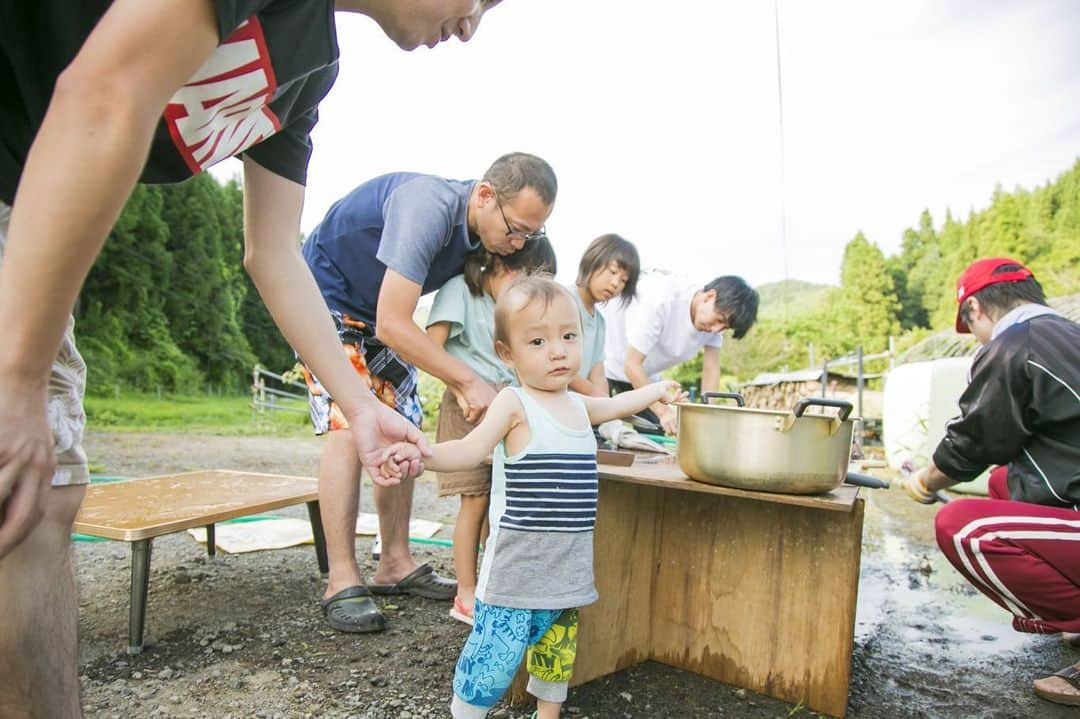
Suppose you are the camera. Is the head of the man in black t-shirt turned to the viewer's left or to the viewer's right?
to the viewer's right

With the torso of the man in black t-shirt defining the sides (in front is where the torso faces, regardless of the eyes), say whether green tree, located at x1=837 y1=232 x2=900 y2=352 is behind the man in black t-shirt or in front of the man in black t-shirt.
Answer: in front

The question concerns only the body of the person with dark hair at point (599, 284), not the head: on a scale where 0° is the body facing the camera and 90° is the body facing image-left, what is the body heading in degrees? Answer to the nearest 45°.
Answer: approximately 315°

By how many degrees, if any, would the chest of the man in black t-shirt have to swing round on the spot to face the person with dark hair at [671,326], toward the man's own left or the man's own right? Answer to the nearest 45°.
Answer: approximately 45° to the man's own left

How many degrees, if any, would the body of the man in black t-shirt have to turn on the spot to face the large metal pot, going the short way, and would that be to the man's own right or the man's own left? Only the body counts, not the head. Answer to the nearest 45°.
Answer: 0° — they already face it

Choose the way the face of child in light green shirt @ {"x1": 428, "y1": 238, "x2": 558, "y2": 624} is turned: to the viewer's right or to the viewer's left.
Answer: to the viewer's right

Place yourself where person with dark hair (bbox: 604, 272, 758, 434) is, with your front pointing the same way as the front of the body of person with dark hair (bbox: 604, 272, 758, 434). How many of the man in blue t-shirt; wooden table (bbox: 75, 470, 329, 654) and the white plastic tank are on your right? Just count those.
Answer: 2

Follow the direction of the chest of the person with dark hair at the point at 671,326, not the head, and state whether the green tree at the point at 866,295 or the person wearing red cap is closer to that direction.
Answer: the person wearing red cap

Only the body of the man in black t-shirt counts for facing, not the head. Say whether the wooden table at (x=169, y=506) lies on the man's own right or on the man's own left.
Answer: on the man's own left

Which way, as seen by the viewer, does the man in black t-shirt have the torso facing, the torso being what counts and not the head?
to the viewer's right

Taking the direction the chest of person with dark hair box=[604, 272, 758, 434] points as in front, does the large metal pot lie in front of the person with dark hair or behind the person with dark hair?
in front

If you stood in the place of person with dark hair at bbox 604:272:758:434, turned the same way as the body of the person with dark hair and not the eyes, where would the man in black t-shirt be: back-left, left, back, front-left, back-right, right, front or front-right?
front-right
